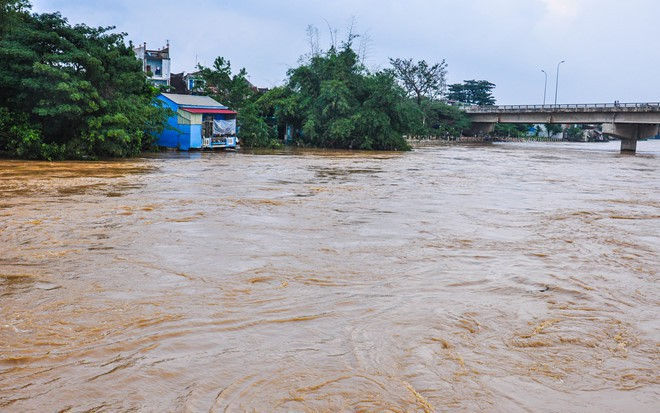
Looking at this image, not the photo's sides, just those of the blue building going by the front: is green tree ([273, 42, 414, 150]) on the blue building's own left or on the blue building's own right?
on the blue building's own left

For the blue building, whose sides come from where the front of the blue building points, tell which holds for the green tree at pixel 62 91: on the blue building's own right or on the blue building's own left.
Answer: on the blue building's own right

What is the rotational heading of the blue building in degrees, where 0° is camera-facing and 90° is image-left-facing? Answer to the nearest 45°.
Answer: approximately 315°

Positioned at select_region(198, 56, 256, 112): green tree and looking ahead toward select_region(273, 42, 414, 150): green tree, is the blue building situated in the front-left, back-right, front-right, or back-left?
back-right

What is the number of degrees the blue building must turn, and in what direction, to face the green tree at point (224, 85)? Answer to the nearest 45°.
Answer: approximately 135° to its left
